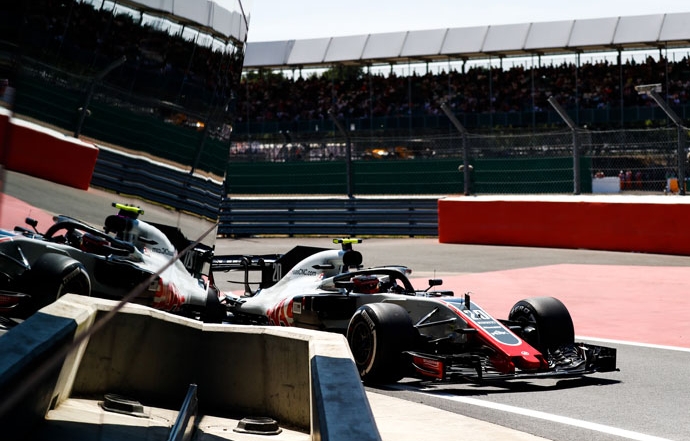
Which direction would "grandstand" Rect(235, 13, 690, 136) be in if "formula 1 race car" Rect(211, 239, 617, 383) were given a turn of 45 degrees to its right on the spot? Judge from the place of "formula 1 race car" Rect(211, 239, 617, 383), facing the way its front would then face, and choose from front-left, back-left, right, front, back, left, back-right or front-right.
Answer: back

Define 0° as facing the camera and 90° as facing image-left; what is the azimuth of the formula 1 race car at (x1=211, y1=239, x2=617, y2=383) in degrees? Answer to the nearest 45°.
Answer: approximately 315°

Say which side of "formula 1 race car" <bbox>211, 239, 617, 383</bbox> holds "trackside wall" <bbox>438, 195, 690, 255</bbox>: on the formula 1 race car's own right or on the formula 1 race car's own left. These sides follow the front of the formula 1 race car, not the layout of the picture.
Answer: on the formula 1 race car's own left

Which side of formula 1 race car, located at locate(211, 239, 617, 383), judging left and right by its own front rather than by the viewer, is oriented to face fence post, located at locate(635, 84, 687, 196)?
left
